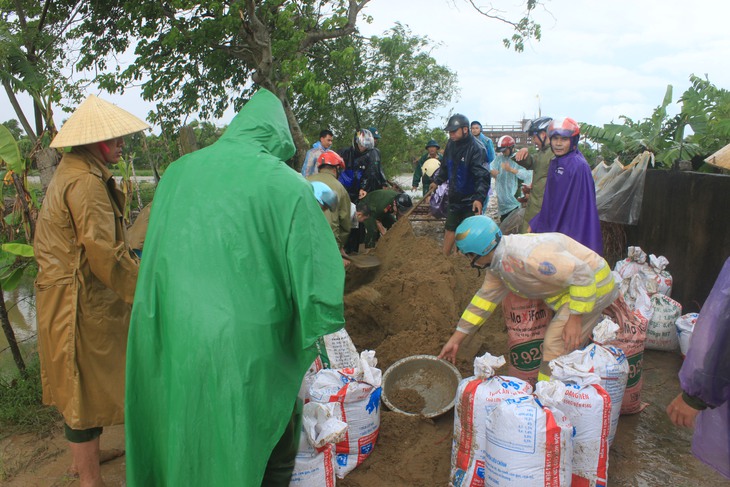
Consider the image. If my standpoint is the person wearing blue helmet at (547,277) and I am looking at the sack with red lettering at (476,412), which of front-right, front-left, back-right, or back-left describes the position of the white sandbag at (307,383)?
front-right

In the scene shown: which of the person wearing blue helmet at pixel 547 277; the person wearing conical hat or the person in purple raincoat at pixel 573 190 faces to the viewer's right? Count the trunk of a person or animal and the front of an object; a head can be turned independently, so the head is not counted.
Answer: the person wearing conical hat

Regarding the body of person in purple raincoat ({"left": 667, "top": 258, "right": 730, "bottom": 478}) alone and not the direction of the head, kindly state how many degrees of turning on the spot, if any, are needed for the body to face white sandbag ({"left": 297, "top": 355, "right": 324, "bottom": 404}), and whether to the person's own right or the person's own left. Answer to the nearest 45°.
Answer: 0° — they already face it

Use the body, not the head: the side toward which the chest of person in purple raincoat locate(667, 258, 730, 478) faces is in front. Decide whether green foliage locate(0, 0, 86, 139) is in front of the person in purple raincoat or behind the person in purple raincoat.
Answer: in front

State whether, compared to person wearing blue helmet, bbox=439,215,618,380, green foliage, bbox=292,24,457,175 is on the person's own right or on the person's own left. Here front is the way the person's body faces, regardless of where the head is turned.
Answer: on the person's own right

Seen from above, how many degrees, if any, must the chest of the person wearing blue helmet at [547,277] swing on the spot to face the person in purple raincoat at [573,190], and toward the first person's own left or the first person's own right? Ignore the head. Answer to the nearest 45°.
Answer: approximately 90° to the first person's own right

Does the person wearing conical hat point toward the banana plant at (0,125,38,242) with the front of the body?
no

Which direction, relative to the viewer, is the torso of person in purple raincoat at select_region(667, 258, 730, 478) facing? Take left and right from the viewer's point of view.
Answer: facing to the left of the viewer

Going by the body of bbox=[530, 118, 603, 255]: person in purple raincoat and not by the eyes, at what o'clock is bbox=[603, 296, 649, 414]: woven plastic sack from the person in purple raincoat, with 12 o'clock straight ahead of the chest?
The woven plastic sack is roughly at 10 o'clock from the person in purple raincoat.

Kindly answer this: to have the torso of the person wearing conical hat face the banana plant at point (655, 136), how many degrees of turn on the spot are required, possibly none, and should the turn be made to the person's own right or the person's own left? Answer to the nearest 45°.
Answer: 0° — they already face it

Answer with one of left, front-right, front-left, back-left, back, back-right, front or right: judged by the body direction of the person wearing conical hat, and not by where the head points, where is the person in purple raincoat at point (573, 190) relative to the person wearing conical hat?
front

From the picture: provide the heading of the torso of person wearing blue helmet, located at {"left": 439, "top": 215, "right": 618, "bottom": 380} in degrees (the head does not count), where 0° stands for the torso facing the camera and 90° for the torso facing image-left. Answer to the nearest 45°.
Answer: approximately 90°

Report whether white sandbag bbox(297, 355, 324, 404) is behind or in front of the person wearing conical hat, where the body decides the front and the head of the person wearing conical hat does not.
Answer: in front

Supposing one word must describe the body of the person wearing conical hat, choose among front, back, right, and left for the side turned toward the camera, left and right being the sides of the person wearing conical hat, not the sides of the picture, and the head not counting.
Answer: right

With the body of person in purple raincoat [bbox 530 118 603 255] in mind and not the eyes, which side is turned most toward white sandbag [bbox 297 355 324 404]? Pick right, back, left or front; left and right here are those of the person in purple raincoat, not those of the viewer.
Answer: front

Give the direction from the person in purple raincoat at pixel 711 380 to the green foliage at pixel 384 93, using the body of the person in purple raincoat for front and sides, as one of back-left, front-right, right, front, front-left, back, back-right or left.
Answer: front-right

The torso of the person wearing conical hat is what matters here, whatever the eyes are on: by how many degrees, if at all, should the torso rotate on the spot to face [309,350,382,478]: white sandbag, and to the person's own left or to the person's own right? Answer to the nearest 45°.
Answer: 0° — they already face it

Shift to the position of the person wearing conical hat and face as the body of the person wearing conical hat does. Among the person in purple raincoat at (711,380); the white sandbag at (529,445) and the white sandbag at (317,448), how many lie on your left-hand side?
0

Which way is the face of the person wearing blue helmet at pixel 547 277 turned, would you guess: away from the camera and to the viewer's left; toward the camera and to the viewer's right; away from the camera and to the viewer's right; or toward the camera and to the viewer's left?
toward the camera and to the viewer's left

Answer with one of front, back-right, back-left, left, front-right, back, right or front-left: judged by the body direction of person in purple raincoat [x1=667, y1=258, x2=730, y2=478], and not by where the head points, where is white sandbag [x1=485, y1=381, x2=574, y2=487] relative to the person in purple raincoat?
front
